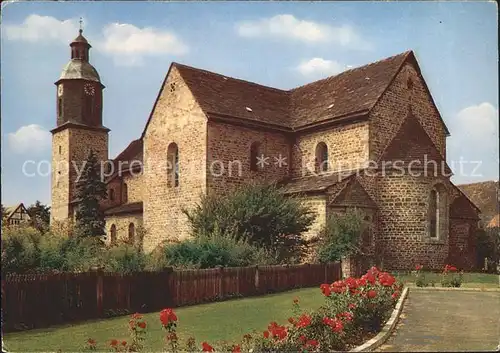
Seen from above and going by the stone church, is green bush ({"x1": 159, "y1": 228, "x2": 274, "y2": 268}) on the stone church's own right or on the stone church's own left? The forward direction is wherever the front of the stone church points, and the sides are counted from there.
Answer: on the stone church's own left

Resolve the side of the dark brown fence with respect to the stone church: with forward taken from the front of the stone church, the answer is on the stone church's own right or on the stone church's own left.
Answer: on the stone church's own left
